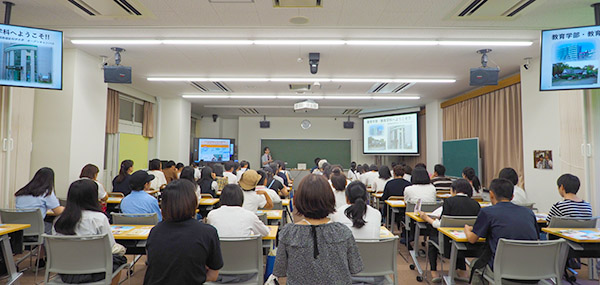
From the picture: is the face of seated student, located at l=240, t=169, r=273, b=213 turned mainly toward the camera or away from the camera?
away from the camera

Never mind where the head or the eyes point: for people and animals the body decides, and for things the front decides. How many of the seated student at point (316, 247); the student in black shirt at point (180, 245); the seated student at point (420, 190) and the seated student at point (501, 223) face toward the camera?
0

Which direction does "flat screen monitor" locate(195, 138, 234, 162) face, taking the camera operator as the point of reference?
facing the viewer

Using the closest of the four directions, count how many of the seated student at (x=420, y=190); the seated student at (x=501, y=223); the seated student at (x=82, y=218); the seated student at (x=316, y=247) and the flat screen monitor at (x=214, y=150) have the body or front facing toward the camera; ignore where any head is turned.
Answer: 1

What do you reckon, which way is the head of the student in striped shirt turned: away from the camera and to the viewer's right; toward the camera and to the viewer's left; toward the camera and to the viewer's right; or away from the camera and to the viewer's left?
away from the camera and to the viewer's left

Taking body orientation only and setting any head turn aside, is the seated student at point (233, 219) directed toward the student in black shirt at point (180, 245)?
no

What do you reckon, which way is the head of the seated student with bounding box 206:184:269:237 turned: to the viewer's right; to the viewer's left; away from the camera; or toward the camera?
away from the camera

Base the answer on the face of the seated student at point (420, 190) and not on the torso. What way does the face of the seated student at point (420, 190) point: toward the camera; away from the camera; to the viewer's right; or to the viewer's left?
away from the camera

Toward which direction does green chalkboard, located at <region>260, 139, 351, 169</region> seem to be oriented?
toward the camera

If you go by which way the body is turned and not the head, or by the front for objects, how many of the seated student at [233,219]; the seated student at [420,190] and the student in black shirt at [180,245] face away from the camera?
3

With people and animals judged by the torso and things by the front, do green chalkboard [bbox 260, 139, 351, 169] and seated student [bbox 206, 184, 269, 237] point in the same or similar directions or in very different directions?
very different directions

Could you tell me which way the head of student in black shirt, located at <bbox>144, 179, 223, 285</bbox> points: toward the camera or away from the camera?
away from the camera

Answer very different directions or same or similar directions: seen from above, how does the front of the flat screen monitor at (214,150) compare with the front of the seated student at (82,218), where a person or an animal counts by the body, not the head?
very different directions

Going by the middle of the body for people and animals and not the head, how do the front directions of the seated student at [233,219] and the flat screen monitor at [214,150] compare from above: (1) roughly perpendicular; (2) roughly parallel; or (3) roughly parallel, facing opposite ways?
roughly parallel, facing opposite ways

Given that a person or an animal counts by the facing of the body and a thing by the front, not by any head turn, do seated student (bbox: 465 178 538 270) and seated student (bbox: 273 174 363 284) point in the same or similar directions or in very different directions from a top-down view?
same or similar directions

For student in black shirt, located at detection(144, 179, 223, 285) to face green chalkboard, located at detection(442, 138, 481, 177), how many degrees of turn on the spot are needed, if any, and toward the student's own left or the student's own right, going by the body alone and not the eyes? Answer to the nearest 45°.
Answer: approximately 45° to the student's own right

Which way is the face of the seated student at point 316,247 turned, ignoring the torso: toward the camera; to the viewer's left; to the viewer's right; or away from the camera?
away from the camera

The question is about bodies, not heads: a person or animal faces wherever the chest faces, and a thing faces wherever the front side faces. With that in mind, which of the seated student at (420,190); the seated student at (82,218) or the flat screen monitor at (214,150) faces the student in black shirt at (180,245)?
the flat screen monitor

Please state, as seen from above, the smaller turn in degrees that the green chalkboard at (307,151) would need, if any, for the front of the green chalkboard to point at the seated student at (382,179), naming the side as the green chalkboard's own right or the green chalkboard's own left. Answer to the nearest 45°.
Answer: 0° — it already faces them

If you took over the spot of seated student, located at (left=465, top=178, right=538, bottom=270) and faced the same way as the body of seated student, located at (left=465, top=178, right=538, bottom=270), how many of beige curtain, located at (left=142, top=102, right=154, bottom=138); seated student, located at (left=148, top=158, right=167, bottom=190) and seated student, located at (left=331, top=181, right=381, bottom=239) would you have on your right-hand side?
0

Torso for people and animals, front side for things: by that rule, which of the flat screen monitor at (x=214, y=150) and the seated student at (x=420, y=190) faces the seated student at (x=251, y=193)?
the flat screen monitor

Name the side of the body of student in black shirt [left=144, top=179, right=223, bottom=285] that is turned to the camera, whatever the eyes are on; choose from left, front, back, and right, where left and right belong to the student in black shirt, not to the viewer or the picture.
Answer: back
